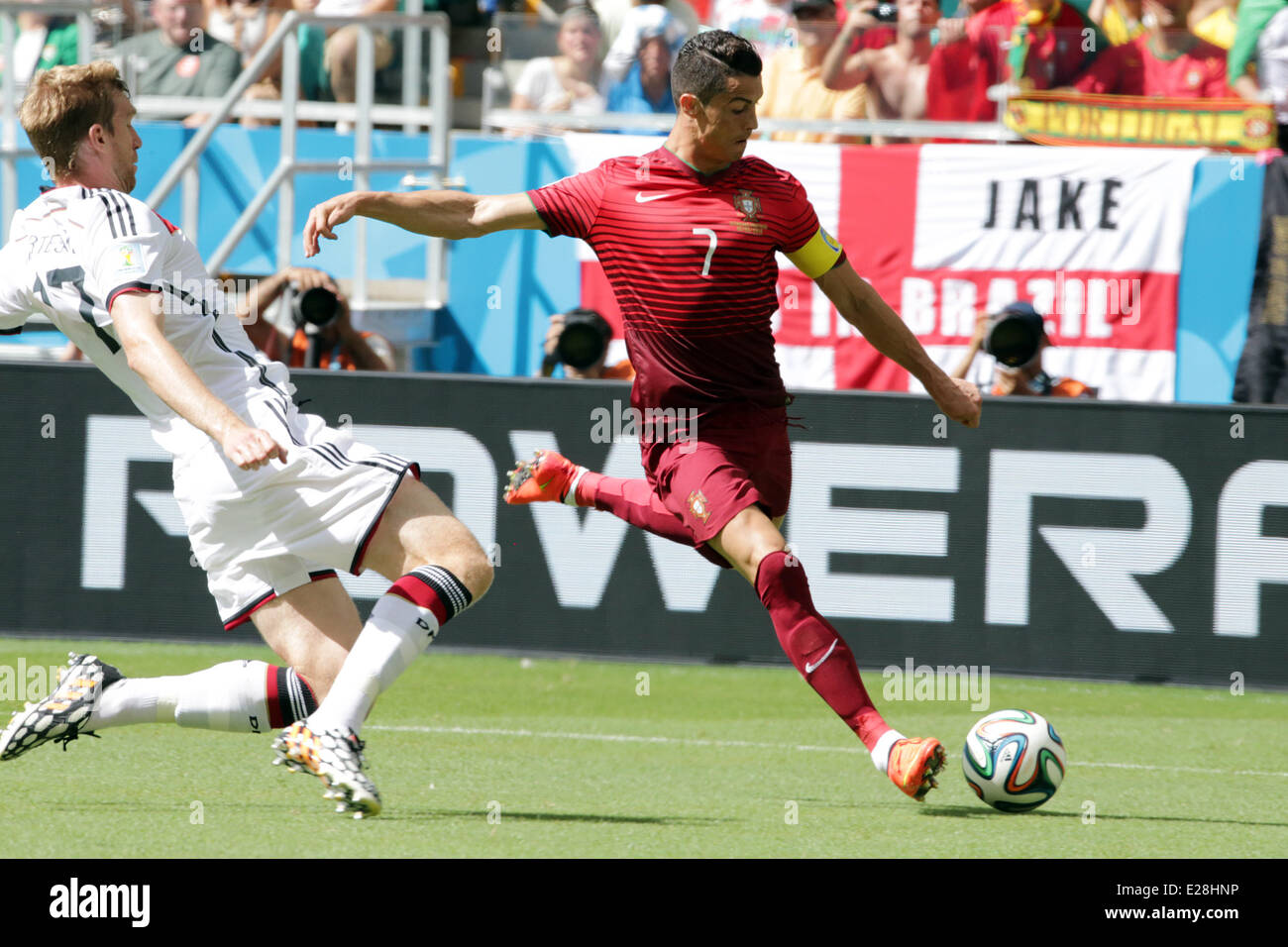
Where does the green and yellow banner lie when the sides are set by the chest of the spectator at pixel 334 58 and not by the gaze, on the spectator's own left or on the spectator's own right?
on the spectator's own left

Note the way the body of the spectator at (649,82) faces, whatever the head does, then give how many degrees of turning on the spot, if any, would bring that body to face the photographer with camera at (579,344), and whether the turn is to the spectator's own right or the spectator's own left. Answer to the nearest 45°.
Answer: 0° — they already face them

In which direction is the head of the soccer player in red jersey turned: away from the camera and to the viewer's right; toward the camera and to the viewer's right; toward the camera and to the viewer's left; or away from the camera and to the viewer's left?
toward the camera and to the viewer's right

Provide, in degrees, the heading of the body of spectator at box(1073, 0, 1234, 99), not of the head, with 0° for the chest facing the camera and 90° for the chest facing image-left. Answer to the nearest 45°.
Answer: approximately 0°

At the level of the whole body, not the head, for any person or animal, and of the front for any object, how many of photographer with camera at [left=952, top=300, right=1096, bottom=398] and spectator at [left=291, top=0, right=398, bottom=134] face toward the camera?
2

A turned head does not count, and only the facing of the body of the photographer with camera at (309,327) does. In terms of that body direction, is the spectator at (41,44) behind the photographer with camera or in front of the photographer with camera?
behind
